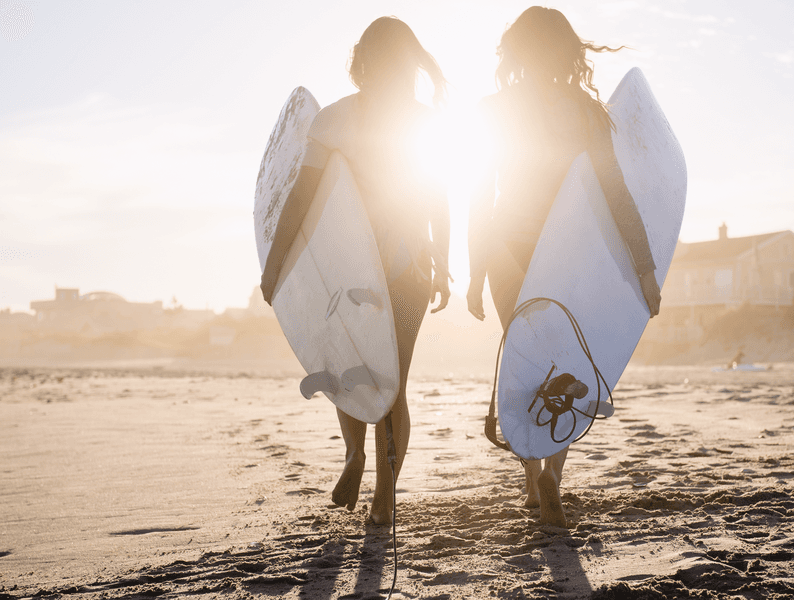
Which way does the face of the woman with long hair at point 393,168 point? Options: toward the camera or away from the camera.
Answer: away from the camera

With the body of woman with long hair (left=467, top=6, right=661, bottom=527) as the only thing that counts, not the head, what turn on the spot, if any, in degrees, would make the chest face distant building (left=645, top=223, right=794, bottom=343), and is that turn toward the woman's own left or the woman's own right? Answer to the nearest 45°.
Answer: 0° — they already face it

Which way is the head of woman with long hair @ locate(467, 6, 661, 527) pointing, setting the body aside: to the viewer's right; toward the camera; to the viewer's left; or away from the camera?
away from the camera

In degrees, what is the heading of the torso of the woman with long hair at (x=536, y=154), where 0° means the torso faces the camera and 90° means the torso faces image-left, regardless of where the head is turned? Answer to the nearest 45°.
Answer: approximately 180°
